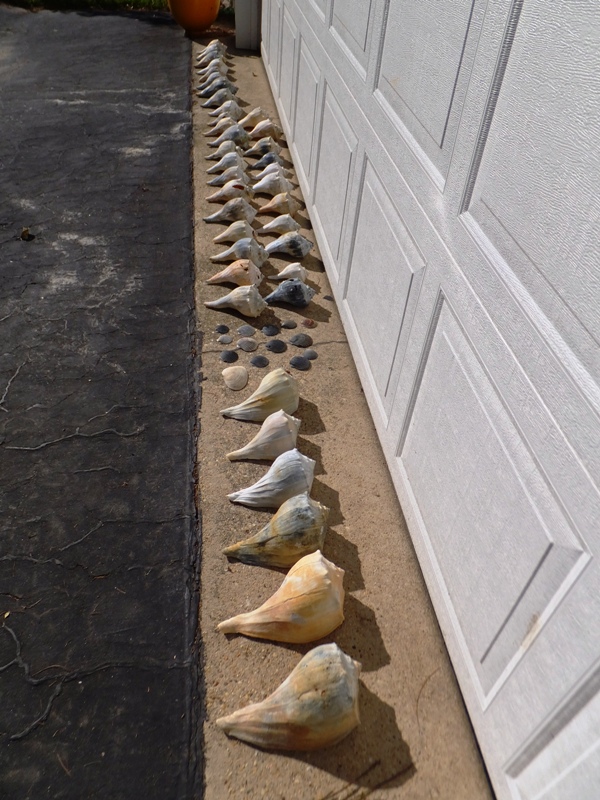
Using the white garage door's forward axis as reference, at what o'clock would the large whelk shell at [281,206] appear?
The large whelk shell is roughly at 2 o'clock from the white garage door.

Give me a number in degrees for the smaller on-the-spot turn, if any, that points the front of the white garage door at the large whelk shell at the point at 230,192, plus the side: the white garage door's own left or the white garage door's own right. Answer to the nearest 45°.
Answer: approximately 45° to the white garage door's own right

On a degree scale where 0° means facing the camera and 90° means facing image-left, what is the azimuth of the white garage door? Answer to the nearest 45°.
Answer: approximately 90°

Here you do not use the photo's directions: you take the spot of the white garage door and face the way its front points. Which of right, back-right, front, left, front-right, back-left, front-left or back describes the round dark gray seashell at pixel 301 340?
front-right

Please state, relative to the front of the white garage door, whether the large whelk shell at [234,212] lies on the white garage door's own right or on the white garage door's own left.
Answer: on the white garage door's own right

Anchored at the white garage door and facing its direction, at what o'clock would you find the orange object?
The orange object is roughly at 2 o'clock from the white garage door.

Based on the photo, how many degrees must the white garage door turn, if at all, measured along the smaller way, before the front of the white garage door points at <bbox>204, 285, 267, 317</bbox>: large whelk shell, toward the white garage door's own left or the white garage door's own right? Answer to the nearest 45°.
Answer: approximately 45° to the white garage door's own right

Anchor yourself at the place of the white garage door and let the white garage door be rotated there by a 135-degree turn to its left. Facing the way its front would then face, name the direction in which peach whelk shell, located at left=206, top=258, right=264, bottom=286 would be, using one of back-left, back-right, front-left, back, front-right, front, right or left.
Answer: back
